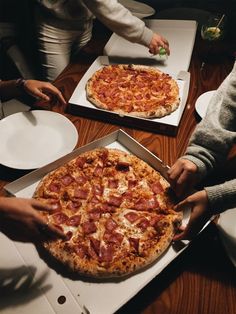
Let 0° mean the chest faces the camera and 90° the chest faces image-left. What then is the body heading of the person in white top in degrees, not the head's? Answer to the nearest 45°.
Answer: approximately 315°

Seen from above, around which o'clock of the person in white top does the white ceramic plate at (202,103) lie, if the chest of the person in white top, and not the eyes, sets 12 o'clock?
The white ceramic plate is roughly at 12 o'clock from the person in white top.
